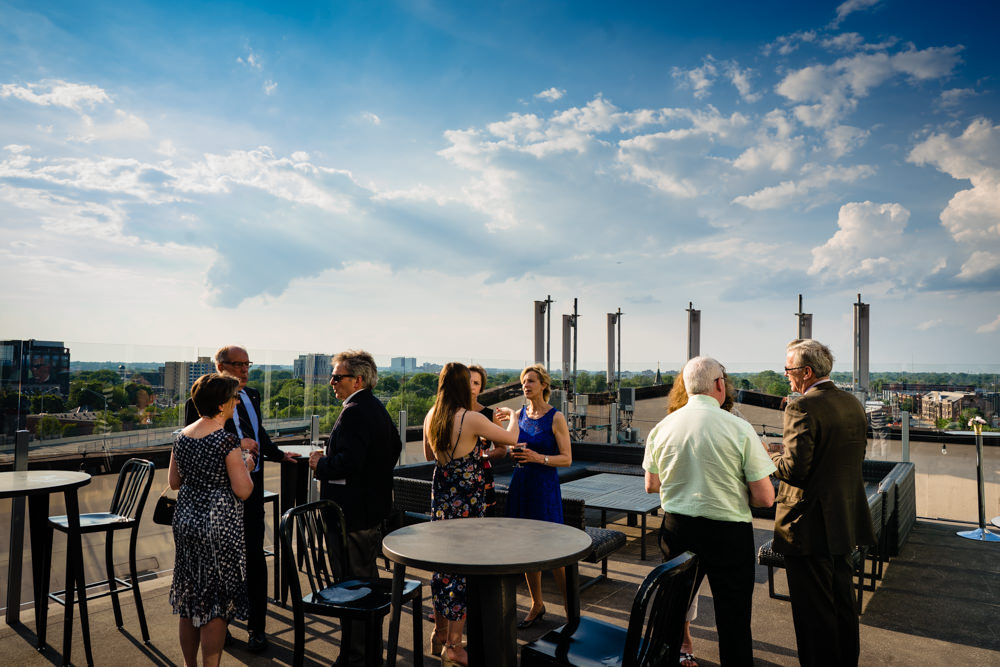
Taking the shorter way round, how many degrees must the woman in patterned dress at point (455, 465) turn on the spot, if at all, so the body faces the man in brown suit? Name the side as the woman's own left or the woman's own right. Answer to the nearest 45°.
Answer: approximately 45° to the woman's own right

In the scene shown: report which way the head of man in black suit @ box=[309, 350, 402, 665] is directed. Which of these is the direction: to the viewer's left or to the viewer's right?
to the viewer's left

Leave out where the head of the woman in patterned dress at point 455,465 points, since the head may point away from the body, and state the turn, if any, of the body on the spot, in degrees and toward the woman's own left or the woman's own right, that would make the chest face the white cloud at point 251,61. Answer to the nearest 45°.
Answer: approximately 90° to the woman's own left

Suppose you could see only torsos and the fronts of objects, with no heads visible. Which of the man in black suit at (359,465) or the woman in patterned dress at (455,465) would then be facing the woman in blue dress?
the woman in patterned dress

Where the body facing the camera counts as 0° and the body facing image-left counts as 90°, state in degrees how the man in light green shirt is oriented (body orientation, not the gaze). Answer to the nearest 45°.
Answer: approximately 180°

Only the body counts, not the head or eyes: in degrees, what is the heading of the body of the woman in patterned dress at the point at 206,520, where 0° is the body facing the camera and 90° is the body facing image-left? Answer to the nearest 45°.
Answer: approximately 225°

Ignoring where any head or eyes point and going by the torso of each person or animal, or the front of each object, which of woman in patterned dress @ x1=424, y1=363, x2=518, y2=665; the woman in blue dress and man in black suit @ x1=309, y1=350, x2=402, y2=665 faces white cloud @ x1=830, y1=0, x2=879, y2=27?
the woman in patterned dress

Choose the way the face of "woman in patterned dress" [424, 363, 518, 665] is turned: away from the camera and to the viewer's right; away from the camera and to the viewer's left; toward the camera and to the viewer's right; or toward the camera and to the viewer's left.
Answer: away from the camera and to the viewer's right

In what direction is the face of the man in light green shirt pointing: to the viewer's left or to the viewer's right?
to the viewer's right

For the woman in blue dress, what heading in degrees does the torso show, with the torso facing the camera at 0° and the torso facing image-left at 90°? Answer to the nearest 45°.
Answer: approximately 45°

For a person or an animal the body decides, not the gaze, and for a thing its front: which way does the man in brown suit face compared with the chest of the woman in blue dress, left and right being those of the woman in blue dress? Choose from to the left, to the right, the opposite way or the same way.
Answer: to the right
